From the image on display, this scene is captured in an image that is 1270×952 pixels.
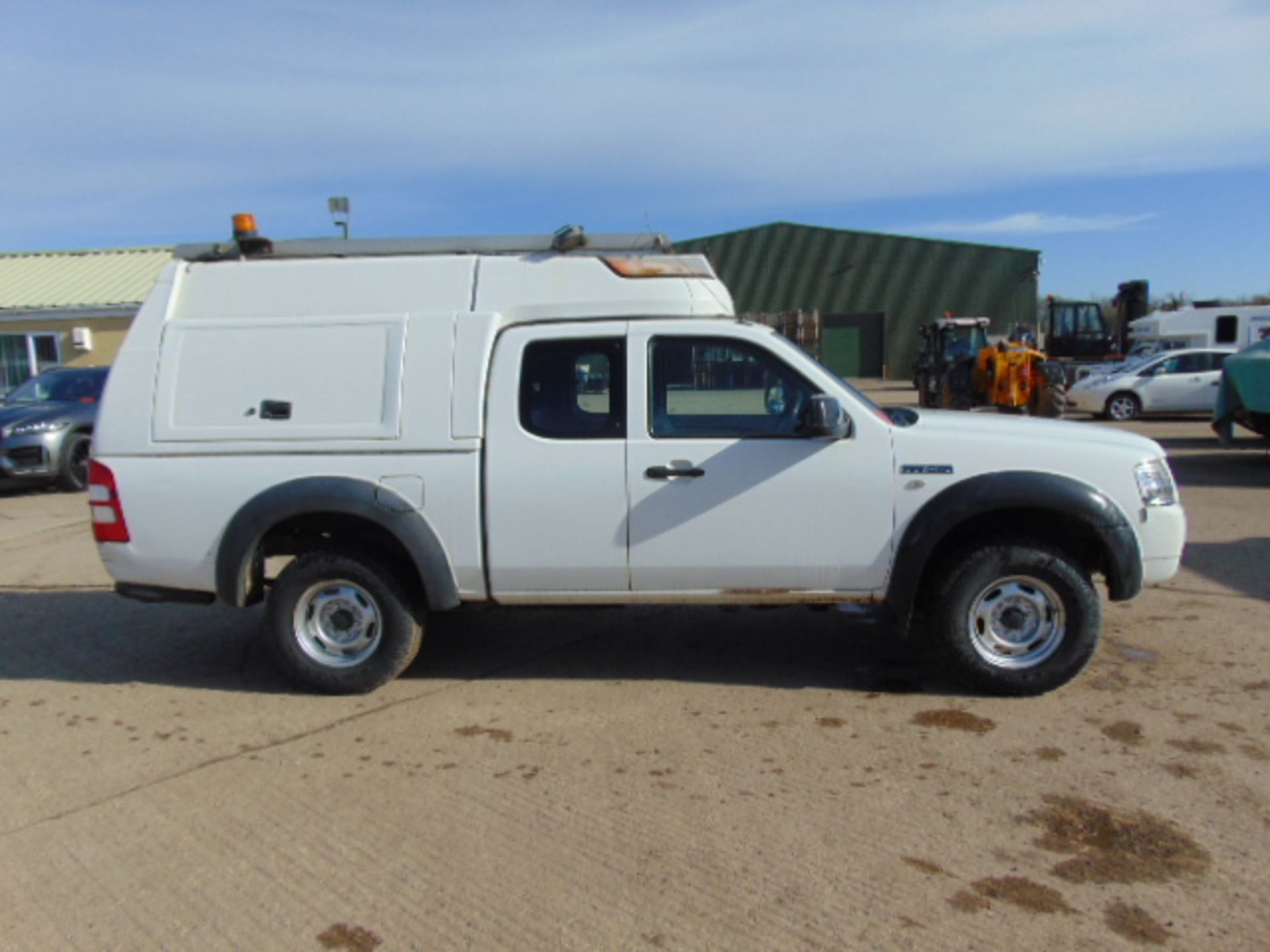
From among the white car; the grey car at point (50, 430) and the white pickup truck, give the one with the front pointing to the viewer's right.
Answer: the white pickup truck

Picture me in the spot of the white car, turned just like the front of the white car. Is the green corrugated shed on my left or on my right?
on my right

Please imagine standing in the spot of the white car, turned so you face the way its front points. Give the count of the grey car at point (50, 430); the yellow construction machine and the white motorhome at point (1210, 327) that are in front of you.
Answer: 2

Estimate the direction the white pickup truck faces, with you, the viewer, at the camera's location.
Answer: facing to the right of the viewer

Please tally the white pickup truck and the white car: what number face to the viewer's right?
1

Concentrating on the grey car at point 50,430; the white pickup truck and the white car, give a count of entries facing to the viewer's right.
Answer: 1

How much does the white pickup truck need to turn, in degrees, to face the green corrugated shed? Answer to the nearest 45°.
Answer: approximately 90° to its left

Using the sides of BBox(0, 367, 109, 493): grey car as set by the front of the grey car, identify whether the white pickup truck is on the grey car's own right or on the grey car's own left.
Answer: on the grey car's own left

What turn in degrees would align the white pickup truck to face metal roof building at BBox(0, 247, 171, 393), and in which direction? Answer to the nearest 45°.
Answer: approximately 135° to its left

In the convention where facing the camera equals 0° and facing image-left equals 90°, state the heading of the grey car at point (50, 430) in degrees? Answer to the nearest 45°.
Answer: approximately 45°

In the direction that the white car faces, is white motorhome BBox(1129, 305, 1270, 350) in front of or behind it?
behind
